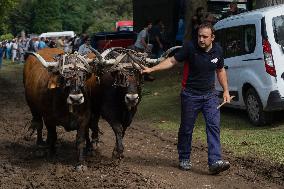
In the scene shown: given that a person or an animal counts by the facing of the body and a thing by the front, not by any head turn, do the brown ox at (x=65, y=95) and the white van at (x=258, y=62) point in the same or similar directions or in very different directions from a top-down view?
very different directions

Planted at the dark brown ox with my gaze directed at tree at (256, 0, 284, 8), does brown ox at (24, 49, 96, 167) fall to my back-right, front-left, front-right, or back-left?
back-left

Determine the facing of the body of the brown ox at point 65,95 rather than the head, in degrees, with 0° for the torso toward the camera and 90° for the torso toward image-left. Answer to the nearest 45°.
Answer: approximately 315°

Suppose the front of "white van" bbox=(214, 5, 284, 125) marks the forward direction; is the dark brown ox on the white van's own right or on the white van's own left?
on the white van's own left

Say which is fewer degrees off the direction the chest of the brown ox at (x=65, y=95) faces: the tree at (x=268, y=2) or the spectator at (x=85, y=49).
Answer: the tree

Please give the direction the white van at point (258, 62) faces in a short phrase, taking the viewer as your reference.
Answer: facing away from the viewer and to the left of the viewer

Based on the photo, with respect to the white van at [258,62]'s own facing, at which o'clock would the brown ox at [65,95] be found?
The brown ox is roughly at 9 o'clock from the white van.

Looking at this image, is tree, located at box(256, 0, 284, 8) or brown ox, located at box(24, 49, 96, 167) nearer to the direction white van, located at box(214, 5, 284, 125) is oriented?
the tree

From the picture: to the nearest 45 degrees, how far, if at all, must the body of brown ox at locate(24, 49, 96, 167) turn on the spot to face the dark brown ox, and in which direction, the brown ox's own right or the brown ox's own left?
approximately 45° to the brown ox's own left

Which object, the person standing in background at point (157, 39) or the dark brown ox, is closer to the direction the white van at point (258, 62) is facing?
the person standing in background
